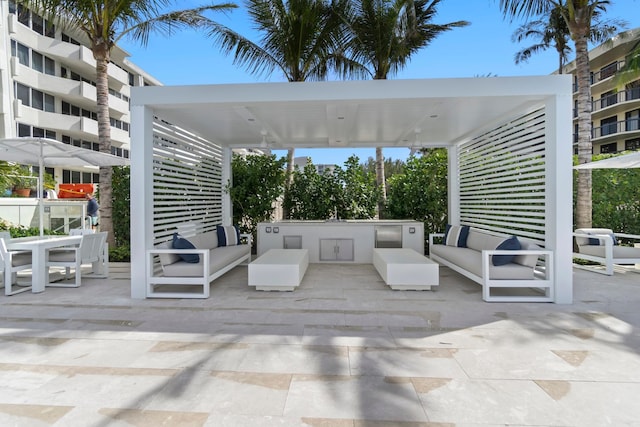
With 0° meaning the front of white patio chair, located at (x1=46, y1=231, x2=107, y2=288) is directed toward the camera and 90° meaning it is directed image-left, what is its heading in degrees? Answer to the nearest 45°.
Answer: approximately 135°

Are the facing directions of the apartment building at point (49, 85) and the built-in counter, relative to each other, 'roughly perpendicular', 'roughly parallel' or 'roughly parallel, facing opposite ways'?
roughly perpendicular

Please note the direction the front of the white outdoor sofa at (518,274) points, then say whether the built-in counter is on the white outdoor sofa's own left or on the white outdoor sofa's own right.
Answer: on the white outdoor sofa's own right

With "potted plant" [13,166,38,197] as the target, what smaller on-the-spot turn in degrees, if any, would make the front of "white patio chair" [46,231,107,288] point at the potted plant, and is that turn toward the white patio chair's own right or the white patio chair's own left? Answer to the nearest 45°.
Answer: approximately 45° to the white patio chair's own right

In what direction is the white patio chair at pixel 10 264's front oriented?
to the viewer's right

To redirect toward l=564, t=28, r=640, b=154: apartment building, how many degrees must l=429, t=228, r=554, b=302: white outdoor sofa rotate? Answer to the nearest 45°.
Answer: approximately 135° to its right

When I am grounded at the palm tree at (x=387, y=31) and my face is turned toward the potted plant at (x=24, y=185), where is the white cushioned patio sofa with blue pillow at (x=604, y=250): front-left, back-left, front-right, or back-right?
back-left
